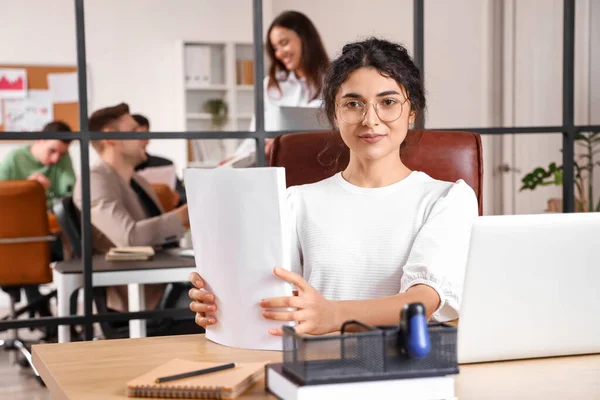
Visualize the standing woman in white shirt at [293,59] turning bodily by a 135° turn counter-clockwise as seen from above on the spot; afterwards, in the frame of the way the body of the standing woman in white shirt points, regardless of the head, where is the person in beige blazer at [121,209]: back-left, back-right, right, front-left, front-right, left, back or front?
back

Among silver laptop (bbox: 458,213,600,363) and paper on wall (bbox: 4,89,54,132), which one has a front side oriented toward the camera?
the paper on wall

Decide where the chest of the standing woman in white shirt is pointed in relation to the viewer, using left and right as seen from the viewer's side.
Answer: facing the viewer and to the left of the viewer

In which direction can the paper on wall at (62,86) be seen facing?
toward the camera

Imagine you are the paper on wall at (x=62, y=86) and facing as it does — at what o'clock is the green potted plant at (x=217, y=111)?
The green potted plant is roughly at 9 o'clock from the paper on wall.

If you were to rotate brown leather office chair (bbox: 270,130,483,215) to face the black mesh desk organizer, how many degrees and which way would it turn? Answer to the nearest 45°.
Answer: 0° — it already faces it

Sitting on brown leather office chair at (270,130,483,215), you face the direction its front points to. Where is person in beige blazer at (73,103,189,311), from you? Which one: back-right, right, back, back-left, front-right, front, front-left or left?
back-right

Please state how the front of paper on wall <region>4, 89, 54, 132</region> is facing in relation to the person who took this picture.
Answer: facing the viewer

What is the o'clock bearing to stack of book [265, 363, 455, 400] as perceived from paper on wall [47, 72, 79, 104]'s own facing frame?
The stack of book is roughly at 12 o'clock from the paper on wall.

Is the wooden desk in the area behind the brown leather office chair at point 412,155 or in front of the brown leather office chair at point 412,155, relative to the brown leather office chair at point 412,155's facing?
in front

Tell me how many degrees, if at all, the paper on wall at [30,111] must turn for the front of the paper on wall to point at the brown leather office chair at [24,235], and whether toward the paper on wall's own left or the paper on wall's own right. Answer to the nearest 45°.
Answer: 0° — it already faces it

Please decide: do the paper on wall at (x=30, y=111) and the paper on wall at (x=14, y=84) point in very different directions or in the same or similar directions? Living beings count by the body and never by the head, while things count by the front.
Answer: same or similar directions

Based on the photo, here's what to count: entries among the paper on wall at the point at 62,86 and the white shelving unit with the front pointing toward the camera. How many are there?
2

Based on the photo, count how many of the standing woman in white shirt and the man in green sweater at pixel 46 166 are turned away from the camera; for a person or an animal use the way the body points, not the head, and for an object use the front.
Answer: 0

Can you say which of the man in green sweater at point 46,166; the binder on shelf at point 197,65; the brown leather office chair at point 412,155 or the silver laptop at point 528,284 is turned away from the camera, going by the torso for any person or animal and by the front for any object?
the silver laptop

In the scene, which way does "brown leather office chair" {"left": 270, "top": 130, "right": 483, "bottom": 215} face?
toward the camera

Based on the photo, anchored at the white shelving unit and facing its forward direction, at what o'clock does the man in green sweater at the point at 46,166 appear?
The man in green sweater is roughly at 1 o'clock from the white shelving unit.

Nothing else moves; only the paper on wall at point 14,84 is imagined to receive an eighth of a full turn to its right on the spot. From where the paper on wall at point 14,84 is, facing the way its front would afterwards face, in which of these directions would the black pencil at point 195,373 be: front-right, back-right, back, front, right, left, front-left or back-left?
front-left

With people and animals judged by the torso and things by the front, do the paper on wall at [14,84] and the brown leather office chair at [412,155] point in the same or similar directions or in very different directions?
same or similar directions

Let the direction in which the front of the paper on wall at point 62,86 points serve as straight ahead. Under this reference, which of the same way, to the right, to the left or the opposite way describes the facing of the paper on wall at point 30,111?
the same way

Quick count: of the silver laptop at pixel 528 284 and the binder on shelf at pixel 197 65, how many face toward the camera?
1

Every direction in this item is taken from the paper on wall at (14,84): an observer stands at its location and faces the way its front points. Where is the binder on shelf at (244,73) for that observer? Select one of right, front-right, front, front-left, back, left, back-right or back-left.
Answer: left

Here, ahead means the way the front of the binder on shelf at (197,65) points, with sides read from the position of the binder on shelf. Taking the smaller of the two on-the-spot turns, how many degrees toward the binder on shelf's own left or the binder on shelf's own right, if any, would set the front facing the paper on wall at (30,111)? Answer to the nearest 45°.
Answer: approximately 90° to the binder on shelf's own right

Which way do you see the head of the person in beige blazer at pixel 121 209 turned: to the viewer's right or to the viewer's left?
to the viewer's right
